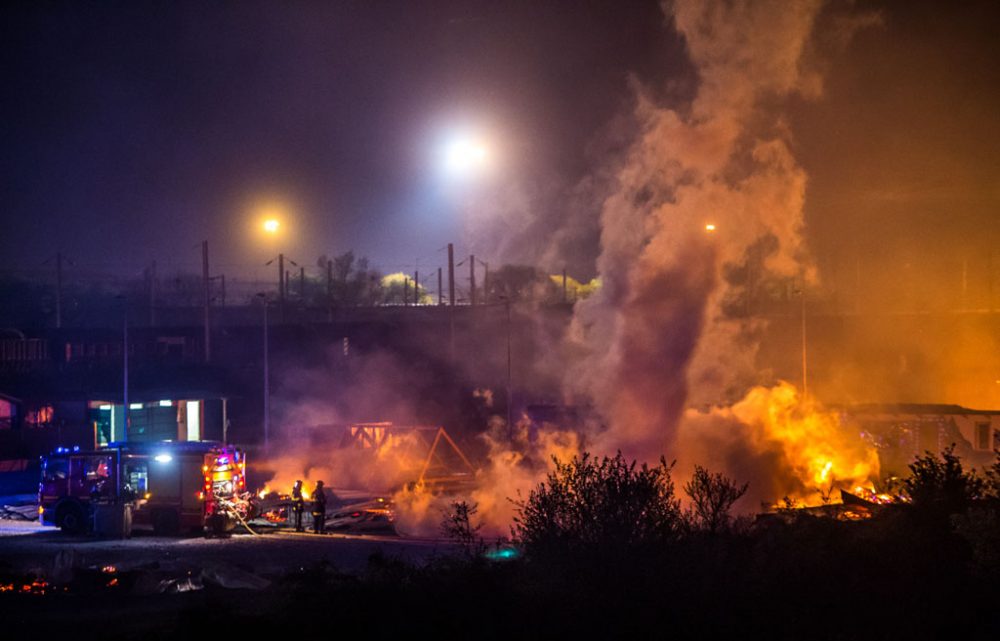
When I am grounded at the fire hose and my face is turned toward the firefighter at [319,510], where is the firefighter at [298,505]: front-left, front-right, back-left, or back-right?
front-left

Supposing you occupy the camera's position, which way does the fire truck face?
facing away from the viewer and to the left of the viewer

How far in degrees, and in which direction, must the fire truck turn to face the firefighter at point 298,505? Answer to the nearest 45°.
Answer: approximately 135° to its right

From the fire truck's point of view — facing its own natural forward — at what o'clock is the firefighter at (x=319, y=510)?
The firefighter is roughly at 5 o'clock from the fire truck.

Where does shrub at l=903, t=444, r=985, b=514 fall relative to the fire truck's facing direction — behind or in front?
behind

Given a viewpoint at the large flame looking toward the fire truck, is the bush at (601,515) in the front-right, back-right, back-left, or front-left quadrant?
front-left

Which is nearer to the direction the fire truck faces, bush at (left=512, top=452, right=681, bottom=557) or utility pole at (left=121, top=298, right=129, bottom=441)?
the utility pole

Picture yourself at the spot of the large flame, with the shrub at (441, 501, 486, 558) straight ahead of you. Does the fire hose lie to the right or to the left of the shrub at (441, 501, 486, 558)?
right

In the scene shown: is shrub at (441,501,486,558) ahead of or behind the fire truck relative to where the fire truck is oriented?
behind

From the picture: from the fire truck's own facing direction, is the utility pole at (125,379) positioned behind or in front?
in front
